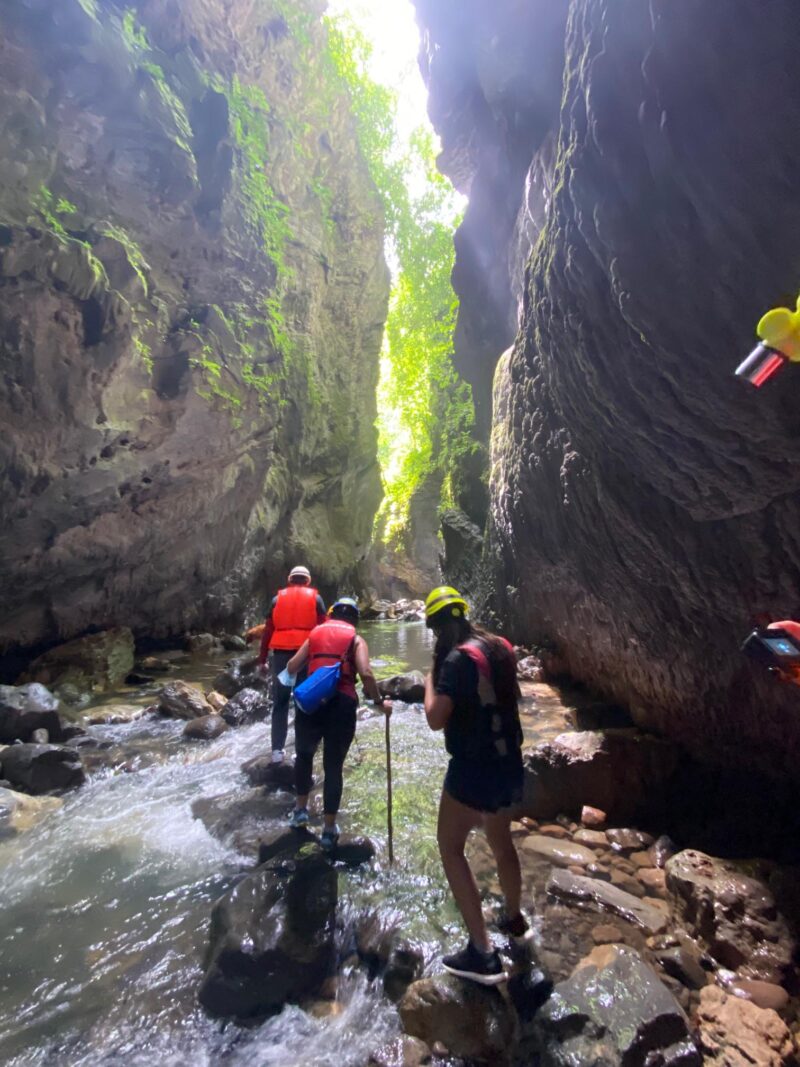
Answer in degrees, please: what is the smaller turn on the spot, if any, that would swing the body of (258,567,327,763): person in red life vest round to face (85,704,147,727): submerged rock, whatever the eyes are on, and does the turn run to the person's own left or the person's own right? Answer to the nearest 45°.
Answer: approximately 45° to the person's own left

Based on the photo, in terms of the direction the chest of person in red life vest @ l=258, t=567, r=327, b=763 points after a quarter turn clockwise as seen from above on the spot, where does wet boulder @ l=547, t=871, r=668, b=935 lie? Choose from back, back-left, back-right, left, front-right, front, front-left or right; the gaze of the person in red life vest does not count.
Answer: front-right

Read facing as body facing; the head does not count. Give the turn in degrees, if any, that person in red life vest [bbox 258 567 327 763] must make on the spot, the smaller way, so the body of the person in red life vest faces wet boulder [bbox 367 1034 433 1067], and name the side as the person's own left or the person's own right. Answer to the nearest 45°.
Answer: approximately 180°

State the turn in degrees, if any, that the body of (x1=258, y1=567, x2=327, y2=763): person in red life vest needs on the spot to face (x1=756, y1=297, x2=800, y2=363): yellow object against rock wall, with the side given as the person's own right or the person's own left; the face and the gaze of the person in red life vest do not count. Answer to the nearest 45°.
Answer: approximately 180°

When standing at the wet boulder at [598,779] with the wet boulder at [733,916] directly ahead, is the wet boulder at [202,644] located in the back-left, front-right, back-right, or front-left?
back-right

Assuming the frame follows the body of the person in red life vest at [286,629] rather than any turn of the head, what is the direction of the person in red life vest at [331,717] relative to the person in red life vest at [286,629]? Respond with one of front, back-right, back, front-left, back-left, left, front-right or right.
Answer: back

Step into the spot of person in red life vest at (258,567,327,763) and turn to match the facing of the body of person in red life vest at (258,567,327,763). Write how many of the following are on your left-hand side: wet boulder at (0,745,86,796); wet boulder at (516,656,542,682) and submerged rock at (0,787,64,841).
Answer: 2

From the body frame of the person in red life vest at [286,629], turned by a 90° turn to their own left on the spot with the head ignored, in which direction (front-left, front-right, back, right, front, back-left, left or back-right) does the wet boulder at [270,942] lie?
left

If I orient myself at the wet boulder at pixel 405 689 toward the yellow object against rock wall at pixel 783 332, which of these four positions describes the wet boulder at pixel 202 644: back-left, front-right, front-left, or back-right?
back-right

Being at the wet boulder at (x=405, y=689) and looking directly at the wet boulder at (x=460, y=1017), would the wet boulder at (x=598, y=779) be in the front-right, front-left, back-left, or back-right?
front-left

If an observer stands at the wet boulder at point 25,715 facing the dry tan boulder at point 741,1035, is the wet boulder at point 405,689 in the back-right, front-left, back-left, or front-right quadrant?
front-left

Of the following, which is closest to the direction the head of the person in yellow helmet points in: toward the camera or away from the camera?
away from the camera

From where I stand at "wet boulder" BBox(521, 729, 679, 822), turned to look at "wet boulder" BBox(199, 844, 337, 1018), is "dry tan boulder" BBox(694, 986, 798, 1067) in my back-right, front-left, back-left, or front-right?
front-left

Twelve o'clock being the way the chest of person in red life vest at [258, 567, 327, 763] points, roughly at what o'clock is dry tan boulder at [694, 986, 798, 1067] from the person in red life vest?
The dry tan boulder is roughly at 5 o'clock from the person in red life vest.

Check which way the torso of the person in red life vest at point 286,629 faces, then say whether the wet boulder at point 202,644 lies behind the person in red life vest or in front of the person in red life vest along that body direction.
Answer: in front

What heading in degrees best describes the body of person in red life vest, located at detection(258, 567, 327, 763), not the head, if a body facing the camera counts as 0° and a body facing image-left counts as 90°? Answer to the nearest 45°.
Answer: approximately 180°

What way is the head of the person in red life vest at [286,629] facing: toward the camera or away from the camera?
away from the camera

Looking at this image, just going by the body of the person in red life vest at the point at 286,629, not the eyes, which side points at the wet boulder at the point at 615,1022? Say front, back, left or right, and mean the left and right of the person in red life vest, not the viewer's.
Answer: back

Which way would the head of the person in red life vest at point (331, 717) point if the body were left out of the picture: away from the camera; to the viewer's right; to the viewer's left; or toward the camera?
away from the camera

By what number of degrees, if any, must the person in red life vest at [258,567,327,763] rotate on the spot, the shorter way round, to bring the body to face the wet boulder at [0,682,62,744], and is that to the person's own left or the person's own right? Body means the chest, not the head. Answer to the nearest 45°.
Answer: approximately 45° to the person's own left
